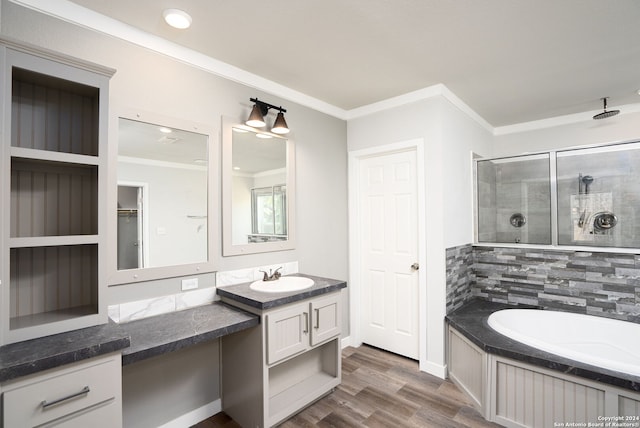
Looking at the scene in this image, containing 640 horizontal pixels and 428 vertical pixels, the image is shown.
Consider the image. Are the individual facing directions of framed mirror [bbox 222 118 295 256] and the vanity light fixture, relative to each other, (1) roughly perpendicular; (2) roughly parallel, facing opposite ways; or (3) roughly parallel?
roughly parallel

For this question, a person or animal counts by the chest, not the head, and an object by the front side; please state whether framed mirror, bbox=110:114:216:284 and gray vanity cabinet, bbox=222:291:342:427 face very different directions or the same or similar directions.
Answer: same or similar directions

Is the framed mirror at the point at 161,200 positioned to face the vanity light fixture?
no

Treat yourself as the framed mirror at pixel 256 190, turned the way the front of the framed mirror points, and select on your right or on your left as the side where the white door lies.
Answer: on your left

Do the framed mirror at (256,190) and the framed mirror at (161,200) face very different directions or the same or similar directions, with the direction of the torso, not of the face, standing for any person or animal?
same or similar directions

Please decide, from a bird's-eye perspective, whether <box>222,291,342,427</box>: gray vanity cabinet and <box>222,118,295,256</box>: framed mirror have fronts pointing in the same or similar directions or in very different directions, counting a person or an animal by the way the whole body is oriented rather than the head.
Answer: same or similar directions

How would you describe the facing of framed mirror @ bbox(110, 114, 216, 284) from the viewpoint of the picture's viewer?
facing the viewer and to the right of the viewer

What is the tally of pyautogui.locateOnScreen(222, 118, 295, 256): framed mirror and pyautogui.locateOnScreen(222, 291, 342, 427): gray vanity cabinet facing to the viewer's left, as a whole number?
0

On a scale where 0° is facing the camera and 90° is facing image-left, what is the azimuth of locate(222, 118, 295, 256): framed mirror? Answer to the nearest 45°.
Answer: approximately 315°

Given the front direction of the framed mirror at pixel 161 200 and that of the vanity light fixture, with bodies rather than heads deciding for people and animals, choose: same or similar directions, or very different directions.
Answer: same or similar directions

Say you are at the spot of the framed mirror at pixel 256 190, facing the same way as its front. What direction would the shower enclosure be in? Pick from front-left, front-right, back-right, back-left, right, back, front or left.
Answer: front-left

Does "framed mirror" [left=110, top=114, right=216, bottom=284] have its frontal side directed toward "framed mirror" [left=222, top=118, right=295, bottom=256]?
no

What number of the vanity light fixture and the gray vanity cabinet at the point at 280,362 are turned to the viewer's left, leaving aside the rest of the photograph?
0

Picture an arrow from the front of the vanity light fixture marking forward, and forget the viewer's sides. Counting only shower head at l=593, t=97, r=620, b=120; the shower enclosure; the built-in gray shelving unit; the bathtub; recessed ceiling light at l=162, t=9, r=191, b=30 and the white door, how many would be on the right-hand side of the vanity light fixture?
2

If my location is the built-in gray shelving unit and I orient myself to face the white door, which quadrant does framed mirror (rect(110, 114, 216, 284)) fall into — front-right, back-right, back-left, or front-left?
front-left
